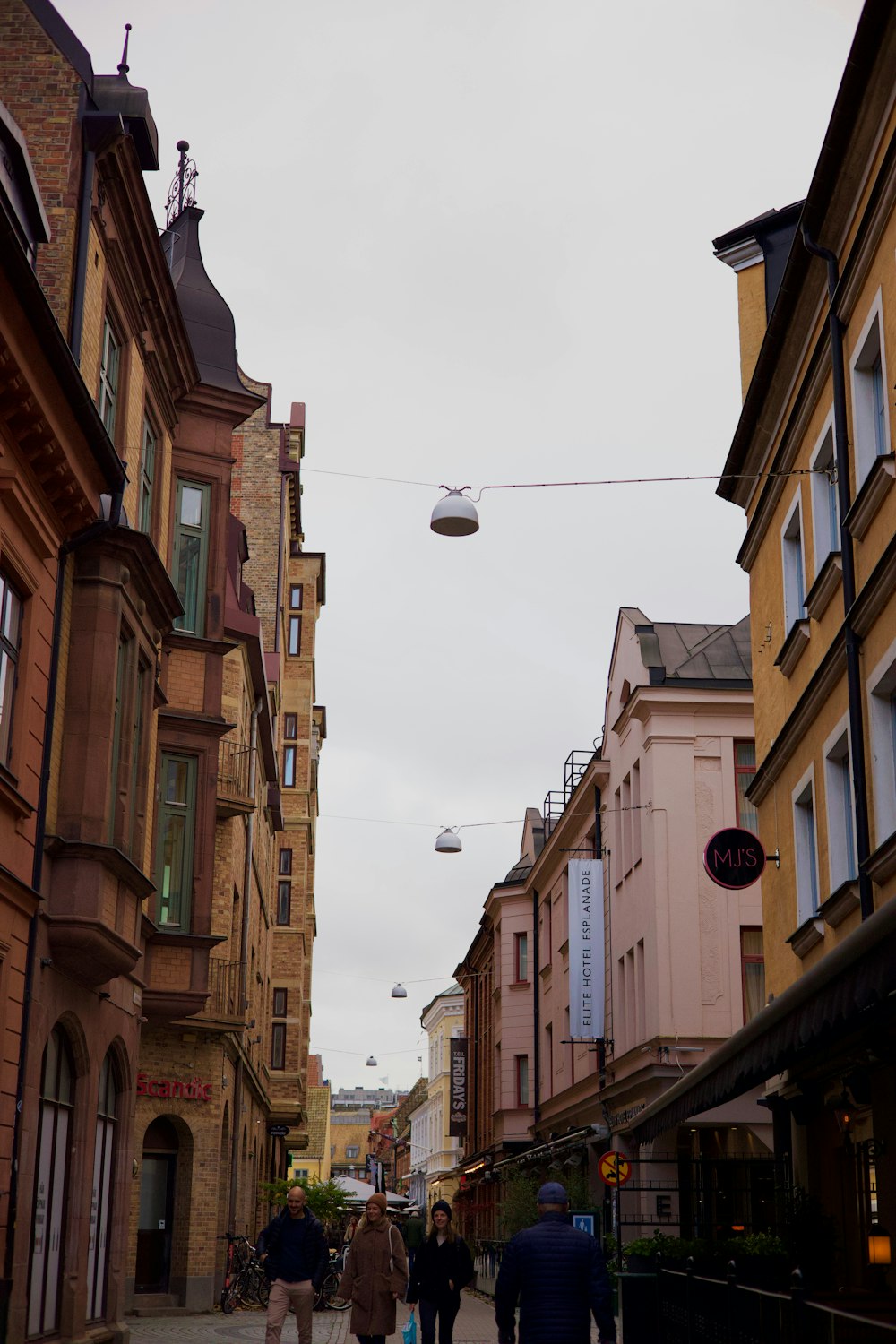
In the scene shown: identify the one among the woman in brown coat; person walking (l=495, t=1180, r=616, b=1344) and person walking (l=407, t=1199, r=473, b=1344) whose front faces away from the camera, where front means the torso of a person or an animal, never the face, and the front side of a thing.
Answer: person walking (l=495, t=1180, r=616, b=1344)

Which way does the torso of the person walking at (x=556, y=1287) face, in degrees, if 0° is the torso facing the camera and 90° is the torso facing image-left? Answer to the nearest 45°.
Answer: approximately 180°

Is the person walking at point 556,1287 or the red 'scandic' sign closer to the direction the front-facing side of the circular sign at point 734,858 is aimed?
the person walking

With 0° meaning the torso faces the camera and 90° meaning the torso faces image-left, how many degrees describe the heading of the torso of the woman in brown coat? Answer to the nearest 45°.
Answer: approximately 0°

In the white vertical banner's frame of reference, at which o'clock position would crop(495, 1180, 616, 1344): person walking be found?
The person walking is roughly at 12 o'clock from the white vertical banner.

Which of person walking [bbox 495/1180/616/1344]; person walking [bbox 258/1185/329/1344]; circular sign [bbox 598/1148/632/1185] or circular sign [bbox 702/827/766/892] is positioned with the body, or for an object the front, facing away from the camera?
person walking [bbox 495/1180/616/1344]

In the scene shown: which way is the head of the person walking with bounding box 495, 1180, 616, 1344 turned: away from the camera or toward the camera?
away from the camera

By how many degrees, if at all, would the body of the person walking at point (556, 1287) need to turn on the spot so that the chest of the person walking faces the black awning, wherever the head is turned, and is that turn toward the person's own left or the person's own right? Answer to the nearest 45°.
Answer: approximately 45° to the person's own right

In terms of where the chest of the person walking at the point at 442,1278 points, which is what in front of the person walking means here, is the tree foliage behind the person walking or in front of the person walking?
behind

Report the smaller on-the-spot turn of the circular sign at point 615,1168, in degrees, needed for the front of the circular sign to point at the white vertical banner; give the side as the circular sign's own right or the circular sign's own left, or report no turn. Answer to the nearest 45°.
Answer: approximately 180°
